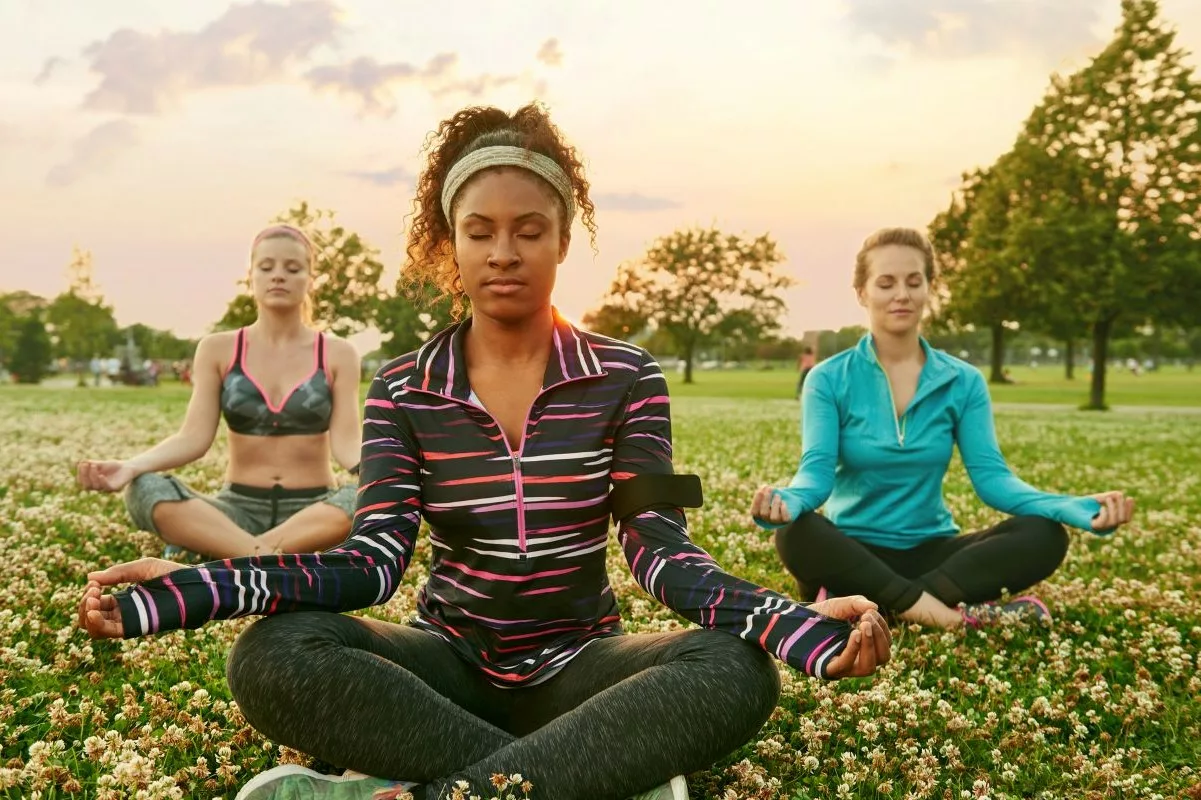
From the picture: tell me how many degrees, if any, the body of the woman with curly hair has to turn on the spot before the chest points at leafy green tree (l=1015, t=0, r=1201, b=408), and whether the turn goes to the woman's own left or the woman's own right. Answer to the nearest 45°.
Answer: approximately 135° to the woman's own left

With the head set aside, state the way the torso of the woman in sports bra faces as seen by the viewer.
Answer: toward the camera

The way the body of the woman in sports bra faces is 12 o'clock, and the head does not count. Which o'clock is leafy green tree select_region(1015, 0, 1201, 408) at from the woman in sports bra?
The leafy green tree is roughly at 8 o'clock from the woman in sports bra.

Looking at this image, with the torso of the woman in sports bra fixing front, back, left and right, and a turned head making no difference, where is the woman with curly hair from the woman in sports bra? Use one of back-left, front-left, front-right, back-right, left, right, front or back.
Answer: front

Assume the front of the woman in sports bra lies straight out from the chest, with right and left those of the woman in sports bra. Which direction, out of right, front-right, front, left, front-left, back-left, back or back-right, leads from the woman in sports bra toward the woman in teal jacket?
front-left

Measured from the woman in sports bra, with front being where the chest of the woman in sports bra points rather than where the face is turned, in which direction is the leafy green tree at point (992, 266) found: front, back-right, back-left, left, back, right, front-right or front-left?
back-left

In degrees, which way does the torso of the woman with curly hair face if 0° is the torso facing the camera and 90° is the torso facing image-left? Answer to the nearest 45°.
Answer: approximately 0°

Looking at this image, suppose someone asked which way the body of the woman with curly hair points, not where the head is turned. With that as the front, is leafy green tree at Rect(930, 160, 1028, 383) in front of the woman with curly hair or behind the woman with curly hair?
behind

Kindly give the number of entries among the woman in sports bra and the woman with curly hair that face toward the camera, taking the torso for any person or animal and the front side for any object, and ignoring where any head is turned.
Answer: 2
